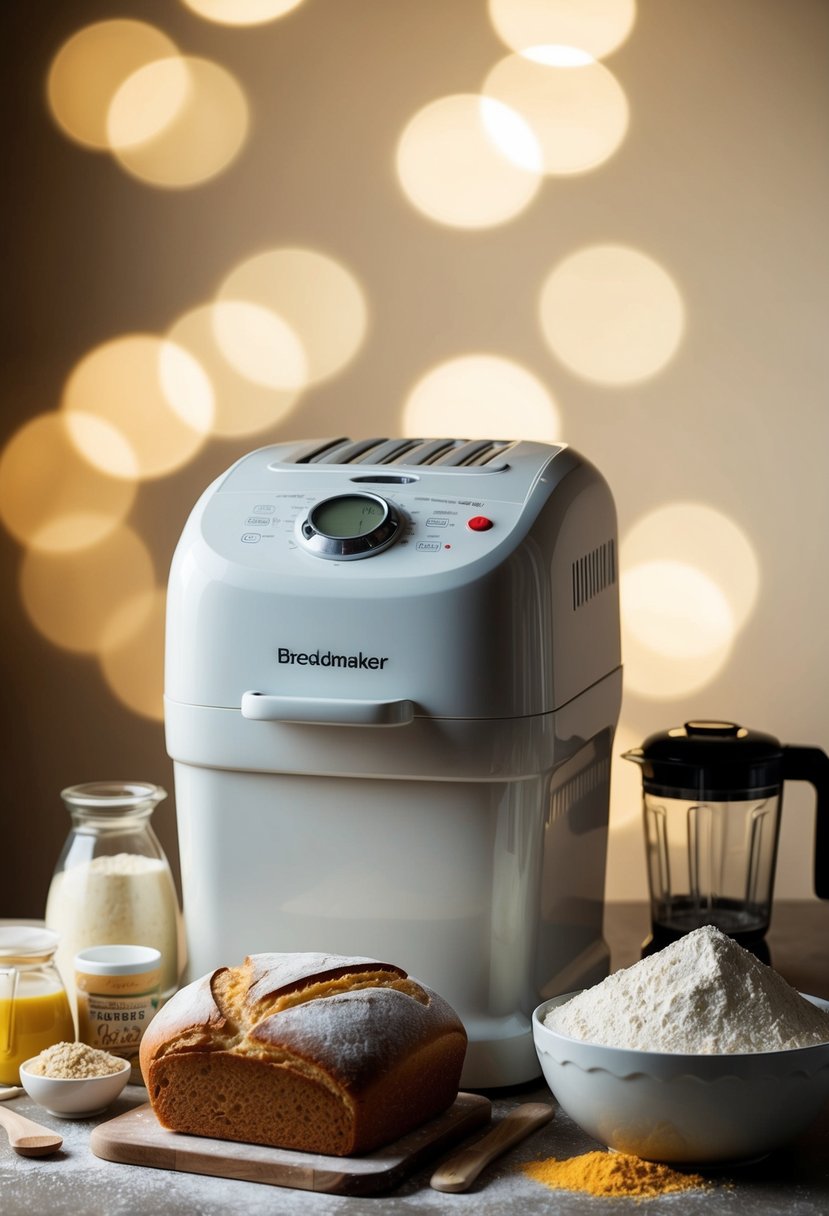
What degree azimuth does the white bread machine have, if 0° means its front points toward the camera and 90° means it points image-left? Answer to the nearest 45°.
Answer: approximately 0°
